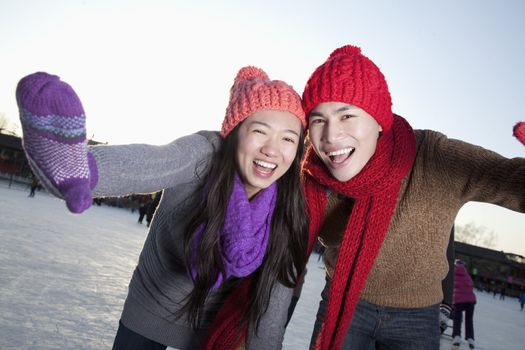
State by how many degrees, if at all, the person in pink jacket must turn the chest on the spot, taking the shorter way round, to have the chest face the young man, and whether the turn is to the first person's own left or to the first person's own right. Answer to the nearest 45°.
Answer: approximately 180°

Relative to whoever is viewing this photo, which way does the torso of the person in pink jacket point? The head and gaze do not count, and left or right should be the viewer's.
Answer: facing away from the viewer

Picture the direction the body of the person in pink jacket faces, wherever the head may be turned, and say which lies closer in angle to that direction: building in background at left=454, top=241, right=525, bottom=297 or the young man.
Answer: the building in background

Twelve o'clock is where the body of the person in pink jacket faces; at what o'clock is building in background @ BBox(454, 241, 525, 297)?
The building in background is roughly at 12 o'clock from the person in pink jacket.

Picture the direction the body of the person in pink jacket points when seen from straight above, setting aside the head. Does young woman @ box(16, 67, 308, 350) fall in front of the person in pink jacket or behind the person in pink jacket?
behind
